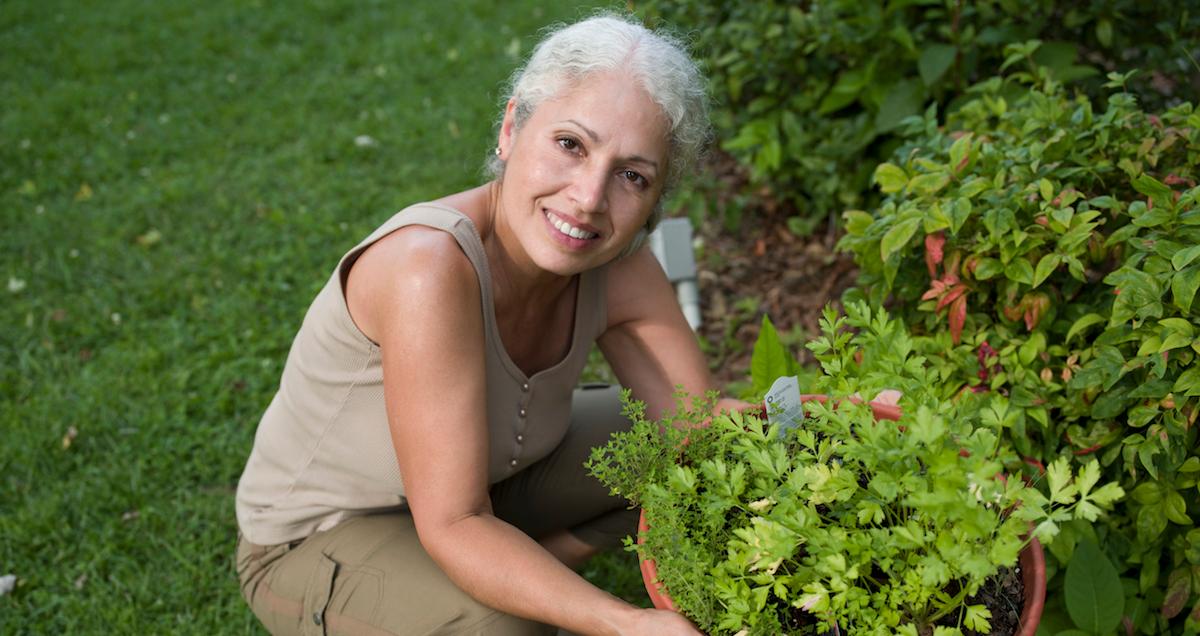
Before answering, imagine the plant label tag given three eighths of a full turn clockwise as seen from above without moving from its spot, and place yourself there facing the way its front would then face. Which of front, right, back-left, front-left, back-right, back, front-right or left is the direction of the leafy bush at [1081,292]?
right

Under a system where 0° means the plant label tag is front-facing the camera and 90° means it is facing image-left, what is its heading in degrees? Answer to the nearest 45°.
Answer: approximately 0°

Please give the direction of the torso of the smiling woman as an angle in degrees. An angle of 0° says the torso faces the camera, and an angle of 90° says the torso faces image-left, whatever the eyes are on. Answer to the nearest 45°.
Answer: approximately 315°

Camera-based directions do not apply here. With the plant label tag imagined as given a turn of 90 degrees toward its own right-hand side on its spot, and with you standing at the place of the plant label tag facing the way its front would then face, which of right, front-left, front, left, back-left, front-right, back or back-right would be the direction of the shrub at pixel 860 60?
right

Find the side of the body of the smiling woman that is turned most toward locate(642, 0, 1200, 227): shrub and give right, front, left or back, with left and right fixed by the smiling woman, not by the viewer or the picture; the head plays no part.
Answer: left
